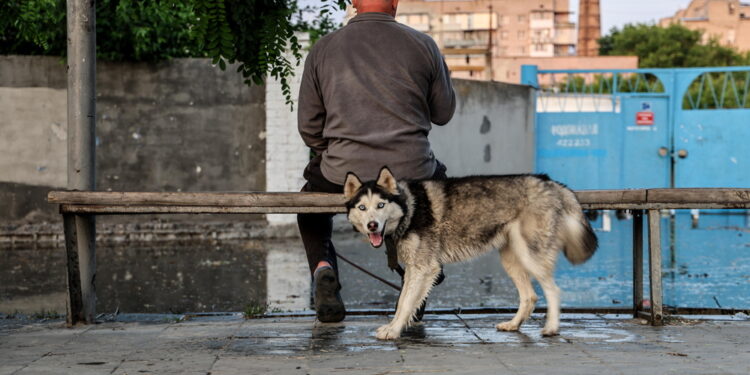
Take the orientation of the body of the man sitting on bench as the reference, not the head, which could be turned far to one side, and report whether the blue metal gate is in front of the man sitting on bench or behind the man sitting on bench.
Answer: in front

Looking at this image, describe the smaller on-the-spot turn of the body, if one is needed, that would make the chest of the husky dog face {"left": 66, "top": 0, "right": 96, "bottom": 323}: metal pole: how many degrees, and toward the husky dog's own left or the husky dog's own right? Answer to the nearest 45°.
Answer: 0° — it already faces it

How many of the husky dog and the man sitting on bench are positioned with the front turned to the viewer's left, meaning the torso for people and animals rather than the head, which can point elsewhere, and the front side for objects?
1

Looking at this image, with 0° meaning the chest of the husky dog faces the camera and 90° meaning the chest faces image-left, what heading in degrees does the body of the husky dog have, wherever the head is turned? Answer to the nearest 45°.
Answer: approximately 90°

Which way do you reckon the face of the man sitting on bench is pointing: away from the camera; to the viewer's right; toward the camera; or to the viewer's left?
away from the camera

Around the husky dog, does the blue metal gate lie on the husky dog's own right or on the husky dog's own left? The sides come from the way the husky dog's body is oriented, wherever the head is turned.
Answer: on the husky dog's own right

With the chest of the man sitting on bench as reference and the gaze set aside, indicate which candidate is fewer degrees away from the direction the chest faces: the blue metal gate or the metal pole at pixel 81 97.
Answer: the blue metal gate

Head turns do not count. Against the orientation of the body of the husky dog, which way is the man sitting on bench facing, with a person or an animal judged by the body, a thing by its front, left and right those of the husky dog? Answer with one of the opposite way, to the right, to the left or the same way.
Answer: to the right

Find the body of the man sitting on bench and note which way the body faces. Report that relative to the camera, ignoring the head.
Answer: away from the camera
